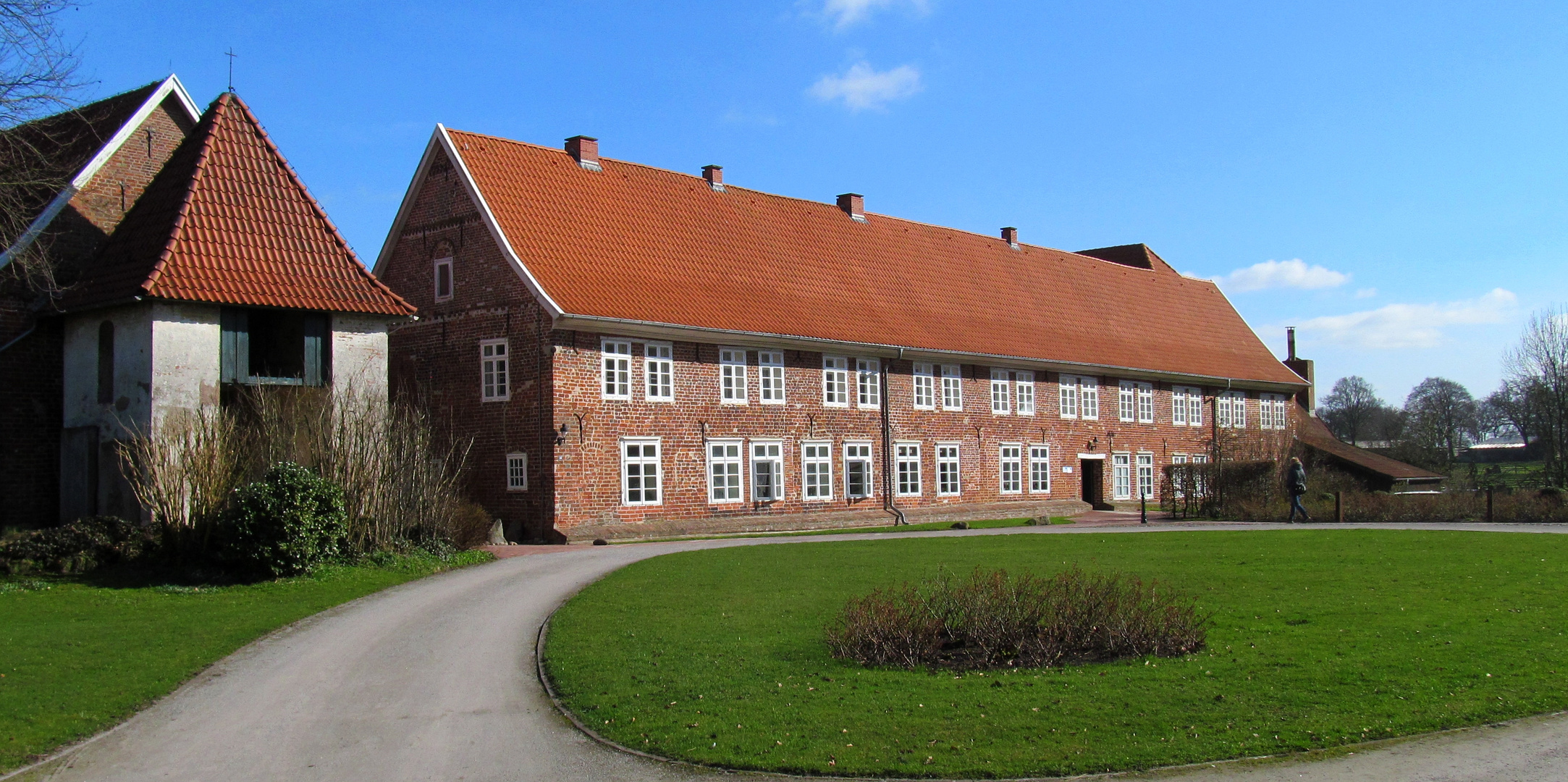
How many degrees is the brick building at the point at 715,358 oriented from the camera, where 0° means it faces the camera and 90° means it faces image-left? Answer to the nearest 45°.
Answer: approximately 315°

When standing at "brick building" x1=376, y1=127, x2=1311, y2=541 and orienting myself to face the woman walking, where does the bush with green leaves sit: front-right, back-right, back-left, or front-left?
back-right

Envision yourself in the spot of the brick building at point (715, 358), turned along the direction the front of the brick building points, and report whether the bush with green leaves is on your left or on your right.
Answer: on your right

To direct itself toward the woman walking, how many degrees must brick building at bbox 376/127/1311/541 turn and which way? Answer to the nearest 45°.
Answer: approximately 45° to its left

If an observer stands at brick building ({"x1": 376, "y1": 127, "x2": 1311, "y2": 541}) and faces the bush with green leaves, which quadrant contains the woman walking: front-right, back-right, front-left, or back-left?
back-left
